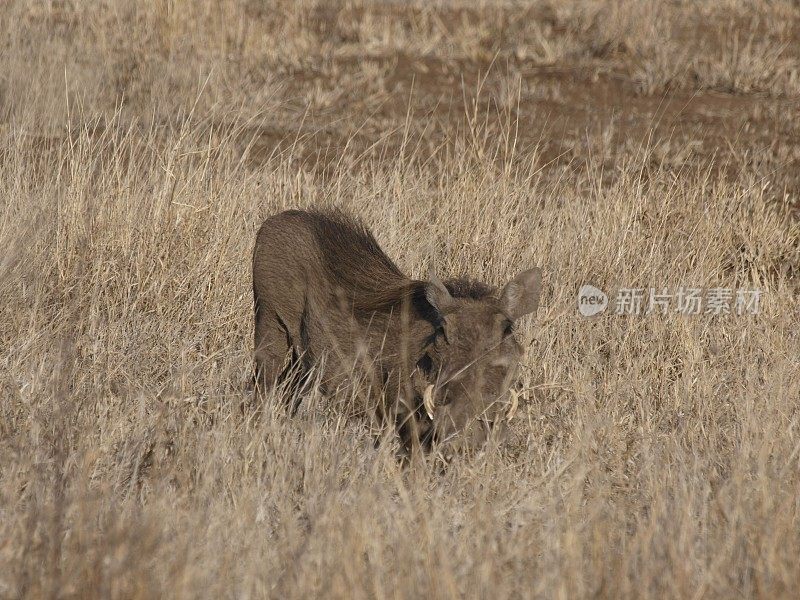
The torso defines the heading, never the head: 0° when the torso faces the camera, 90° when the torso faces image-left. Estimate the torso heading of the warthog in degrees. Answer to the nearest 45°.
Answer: approximately 315°
